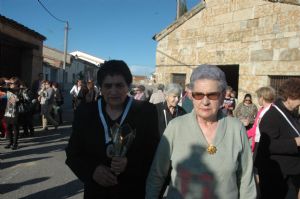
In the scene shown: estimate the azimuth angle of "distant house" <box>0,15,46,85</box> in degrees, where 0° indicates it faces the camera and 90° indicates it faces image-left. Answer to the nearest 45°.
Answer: approximately 315°

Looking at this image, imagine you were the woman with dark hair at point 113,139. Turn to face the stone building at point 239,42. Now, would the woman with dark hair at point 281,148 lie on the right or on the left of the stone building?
right

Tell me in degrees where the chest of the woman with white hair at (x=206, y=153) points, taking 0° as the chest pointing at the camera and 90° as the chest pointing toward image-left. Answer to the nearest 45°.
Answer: approximately 0°

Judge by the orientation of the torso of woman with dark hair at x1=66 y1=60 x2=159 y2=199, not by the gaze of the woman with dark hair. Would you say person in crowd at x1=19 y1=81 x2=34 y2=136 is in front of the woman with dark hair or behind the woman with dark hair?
behind

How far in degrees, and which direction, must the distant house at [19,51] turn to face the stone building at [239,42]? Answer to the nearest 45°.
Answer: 0° — it already faces it

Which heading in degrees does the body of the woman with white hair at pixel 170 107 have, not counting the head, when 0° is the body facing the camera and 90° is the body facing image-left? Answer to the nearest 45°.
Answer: approximately 315°
